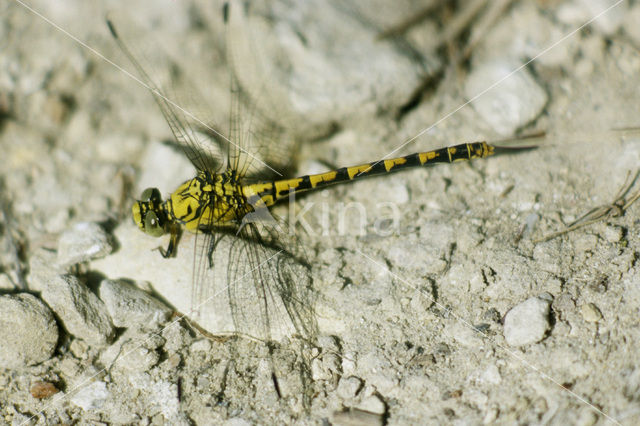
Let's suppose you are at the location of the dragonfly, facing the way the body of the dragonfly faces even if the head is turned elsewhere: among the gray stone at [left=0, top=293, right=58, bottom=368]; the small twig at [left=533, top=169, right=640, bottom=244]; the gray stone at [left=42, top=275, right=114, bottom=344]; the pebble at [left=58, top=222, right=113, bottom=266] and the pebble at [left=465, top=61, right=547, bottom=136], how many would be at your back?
2

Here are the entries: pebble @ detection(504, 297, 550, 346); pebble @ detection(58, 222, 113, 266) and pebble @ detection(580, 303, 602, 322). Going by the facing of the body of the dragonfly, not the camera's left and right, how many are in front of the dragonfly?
1

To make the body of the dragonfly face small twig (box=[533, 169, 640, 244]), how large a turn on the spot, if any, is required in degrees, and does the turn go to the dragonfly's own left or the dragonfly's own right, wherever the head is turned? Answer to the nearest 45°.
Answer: approximately 180°

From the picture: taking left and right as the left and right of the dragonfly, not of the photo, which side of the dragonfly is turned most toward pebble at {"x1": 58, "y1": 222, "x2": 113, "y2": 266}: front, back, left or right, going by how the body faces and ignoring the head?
front

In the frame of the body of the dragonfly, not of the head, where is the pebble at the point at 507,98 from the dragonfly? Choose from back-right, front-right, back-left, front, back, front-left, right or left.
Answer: back

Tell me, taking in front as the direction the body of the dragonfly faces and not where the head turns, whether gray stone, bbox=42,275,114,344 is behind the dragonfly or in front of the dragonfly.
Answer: in front

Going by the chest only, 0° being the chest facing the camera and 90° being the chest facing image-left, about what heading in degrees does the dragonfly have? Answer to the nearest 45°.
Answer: approximately 90°
